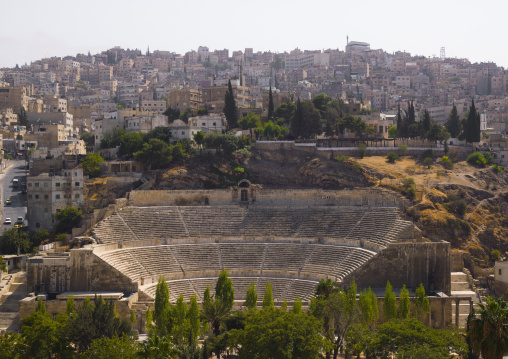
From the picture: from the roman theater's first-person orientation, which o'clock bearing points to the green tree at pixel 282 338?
The green tree is roughly at 12 o'clock from the roman theater.

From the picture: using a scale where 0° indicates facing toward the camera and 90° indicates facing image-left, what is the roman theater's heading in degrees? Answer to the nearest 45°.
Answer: approximately 0°

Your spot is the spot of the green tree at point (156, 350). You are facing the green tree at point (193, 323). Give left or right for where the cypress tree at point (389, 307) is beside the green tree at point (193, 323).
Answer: right

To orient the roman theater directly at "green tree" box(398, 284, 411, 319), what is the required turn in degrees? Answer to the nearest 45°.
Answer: approximately 45° to its left

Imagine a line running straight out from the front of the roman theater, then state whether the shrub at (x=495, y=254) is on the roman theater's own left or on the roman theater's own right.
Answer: on the roman theater's own left

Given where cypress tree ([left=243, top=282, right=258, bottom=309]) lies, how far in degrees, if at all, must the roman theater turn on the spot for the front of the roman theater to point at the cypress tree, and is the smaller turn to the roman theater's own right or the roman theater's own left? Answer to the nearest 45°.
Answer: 0° — it already faces it

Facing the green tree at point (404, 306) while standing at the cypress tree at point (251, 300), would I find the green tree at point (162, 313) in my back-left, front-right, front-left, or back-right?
back-right

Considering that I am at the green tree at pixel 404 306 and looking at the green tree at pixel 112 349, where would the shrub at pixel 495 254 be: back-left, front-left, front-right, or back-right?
back-right

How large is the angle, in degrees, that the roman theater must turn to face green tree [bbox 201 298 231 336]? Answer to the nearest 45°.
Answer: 0° — it already faces it

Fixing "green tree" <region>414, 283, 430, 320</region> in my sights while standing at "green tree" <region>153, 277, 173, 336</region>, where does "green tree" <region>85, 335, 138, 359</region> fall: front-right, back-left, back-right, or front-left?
back-right

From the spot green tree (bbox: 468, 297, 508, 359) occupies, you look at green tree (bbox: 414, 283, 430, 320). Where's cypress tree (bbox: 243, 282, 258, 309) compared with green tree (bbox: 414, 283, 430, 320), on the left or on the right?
left

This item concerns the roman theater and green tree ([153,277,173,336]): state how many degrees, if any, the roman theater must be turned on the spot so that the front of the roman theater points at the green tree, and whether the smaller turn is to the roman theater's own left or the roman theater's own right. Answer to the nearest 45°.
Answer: approximately 45° to the roman theater's own right

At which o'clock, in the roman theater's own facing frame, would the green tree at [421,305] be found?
The green tree is roughly at 10 o'clock from the roman theater.

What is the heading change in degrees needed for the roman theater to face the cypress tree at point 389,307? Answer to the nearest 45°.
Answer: approximately 45° to its left

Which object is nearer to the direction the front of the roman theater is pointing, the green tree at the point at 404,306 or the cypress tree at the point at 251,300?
the cypress tree
